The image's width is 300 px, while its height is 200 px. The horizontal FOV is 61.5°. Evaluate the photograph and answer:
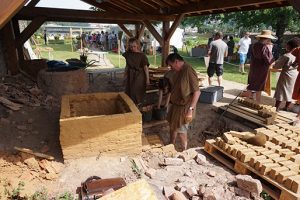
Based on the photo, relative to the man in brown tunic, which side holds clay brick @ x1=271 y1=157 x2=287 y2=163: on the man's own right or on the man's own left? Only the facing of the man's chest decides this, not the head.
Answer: on the man's own left

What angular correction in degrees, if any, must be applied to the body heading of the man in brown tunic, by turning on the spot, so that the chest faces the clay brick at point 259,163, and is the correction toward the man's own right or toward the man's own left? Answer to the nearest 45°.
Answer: approximately 90° to the man's own left

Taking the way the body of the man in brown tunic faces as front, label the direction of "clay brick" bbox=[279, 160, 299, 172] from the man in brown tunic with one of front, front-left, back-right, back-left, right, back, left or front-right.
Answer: left

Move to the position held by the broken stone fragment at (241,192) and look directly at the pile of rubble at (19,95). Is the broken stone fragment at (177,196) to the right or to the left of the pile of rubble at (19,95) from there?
left

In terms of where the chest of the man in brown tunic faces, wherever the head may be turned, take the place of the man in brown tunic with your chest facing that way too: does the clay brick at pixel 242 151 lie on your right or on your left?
on your left

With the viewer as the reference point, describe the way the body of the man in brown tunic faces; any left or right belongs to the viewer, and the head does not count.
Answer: facing the viewer and to the left of the viewer

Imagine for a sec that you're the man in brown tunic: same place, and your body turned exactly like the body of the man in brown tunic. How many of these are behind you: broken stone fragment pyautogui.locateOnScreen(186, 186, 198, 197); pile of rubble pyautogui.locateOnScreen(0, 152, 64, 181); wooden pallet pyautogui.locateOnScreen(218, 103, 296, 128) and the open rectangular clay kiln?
1

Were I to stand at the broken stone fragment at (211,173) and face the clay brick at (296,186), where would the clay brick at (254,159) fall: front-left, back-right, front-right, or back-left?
front-left

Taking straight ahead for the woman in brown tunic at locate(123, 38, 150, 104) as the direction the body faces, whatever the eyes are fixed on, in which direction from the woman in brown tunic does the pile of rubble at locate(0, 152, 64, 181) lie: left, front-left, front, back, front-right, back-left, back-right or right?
front-right

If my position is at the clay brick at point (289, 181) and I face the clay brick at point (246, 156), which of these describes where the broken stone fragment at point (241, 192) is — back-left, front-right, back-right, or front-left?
front-left

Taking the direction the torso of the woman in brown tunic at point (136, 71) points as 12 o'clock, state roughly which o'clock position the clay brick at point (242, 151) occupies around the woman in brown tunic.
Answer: The clay brick is roughly at 11 o'clock from the woman in brown tunic.

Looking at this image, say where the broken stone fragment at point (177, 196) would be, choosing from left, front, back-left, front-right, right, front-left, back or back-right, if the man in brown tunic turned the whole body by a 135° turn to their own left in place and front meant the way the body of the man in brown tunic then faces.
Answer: right

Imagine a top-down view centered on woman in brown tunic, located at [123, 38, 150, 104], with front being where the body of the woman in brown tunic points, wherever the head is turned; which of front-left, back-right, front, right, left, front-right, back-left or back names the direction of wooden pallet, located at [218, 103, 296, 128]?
left

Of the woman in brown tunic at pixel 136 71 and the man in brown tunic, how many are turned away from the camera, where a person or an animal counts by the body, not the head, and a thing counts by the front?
0

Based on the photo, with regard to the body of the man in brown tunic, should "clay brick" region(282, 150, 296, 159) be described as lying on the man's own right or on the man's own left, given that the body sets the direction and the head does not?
on the man's own left

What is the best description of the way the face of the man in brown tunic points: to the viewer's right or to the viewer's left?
to the viewer's left

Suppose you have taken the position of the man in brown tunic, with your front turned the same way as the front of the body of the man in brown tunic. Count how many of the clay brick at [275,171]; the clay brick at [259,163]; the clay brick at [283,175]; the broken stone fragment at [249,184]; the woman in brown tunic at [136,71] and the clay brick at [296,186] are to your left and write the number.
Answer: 5

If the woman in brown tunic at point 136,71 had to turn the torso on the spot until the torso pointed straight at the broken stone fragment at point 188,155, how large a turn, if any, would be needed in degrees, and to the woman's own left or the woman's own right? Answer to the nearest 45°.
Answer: approximately 45° to the woman's own left

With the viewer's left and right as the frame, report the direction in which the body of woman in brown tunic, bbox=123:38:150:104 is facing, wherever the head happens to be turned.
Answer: facing the viewer
